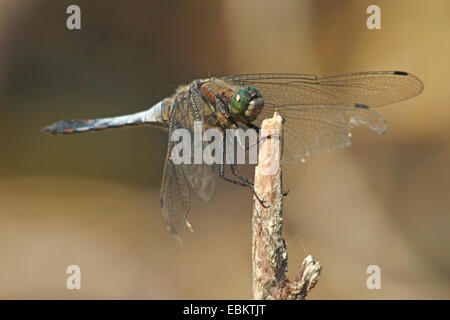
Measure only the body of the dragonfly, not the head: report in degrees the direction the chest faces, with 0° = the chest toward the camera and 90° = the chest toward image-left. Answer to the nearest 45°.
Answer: approximately 315°
